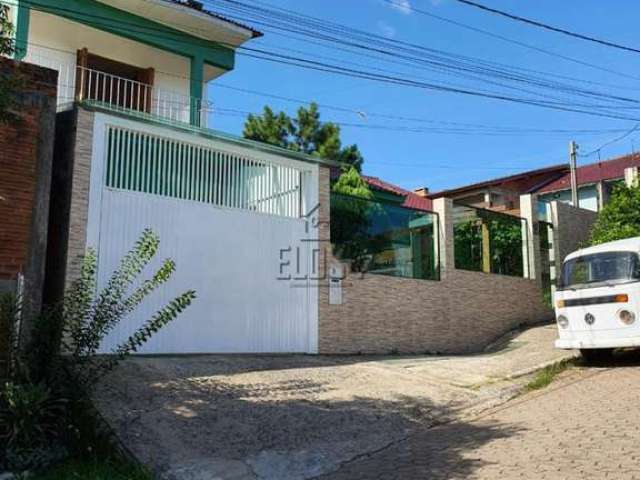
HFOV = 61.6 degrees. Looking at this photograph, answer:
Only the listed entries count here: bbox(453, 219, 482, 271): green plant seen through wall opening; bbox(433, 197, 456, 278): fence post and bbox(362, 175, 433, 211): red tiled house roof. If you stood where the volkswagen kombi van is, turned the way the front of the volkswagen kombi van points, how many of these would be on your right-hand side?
3

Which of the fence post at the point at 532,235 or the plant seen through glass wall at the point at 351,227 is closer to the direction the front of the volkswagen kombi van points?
the plant seen through glass wall

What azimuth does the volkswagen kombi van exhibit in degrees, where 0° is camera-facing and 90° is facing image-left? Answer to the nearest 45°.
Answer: approximately 45°

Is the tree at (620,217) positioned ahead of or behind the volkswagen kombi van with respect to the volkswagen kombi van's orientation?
behind

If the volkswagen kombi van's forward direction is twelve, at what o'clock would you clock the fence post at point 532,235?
The fence post is roughly at 4 o'clock from the volkswagen kombi van.

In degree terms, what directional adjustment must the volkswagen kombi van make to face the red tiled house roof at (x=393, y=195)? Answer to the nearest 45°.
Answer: approximately 90° to its right

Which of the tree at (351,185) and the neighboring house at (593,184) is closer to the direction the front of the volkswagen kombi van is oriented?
the tree

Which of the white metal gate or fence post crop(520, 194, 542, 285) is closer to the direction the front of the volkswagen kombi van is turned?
the white metal gate

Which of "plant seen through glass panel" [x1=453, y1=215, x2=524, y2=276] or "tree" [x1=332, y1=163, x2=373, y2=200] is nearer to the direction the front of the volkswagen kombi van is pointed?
the tree

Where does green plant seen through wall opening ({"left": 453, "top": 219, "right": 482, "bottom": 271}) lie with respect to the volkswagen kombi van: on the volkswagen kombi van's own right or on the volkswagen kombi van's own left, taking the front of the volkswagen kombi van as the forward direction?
on the volkswagen kombi van's own right
